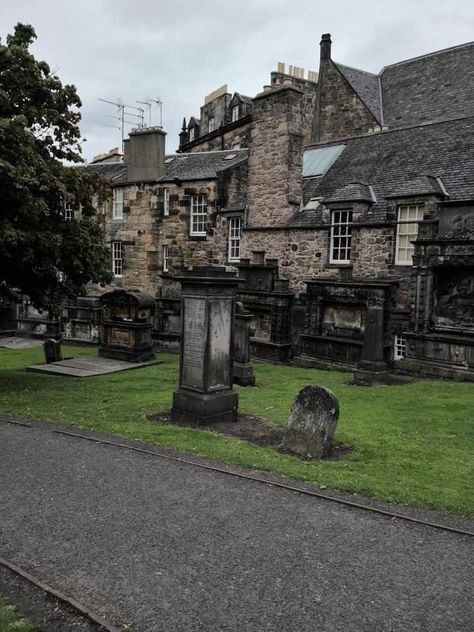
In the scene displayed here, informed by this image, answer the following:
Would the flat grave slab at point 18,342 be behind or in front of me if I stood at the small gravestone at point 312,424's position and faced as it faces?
behind

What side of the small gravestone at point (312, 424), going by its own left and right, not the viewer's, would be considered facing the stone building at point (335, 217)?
back

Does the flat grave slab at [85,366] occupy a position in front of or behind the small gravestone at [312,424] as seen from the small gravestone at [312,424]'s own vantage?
behind

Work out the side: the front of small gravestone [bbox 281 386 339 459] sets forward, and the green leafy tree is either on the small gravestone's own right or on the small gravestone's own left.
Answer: on the small gravestone's own right

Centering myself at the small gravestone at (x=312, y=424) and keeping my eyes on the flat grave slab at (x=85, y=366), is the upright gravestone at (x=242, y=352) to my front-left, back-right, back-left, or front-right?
front-right

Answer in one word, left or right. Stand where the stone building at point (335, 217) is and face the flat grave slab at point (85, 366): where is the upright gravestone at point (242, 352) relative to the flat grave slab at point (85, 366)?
left

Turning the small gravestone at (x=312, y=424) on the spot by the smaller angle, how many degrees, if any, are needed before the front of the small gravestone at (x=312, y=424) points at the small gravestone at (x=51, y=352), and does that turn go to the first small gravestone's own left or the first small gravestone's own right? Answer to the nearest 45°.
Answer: approximately 135° to the first small gravestone's own right

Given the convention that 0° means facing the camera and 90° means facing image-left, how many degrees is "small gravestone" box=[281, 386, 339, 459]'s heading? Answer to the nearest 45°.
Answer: approximately 0°

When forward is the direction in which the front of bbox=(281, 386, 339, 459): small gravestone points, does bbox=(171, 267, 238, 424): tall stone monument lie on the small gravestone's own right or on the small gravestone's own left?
on the small gravestone's own right

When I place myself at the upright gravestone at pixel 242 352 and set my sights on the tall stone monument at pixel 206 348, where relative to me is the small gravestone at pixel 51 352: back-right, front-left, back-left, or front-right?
back-right

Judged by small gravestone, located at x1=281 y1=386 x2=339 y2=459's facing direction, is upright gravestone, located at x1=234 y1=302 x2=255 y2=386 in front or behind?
behind
